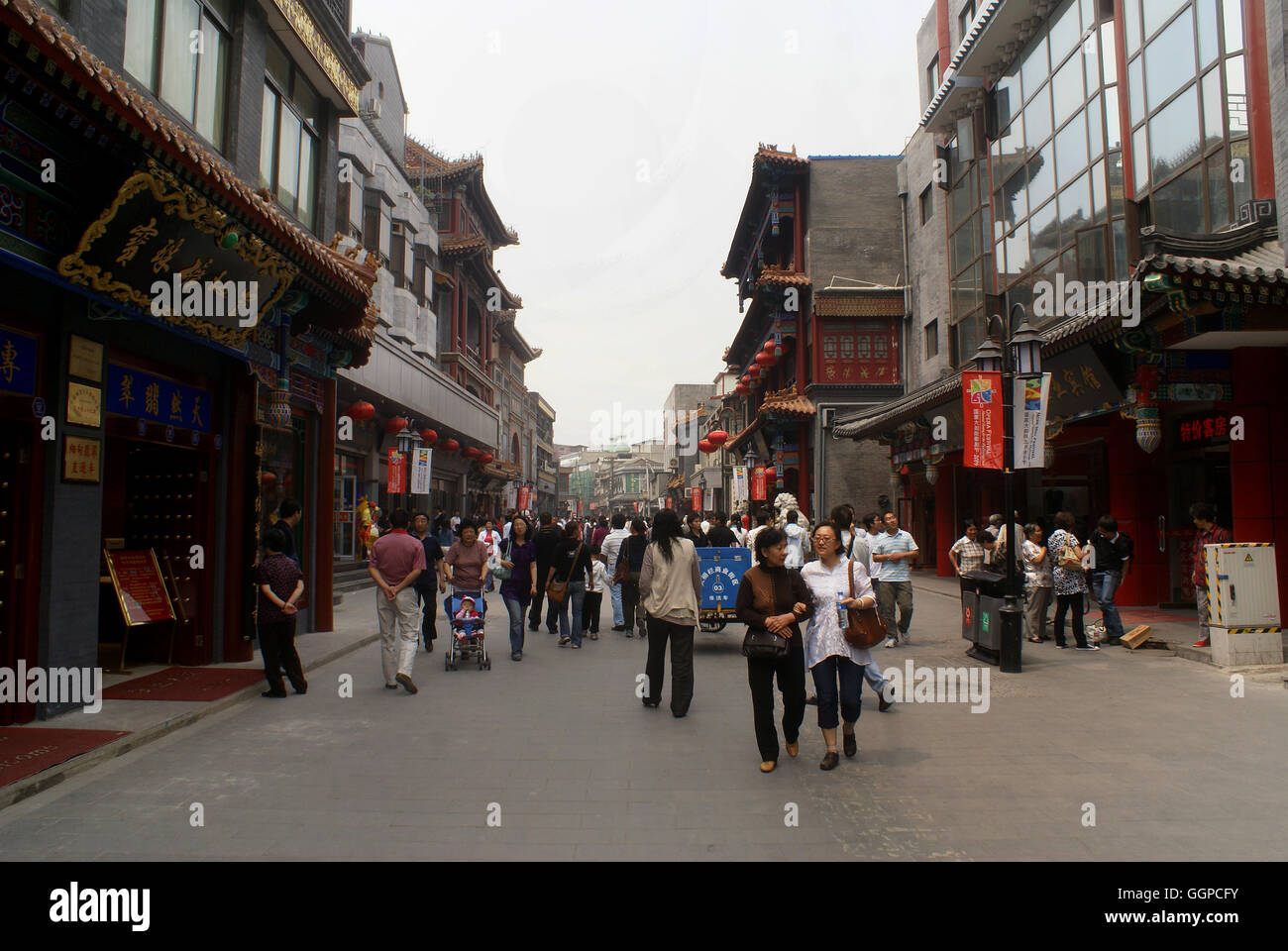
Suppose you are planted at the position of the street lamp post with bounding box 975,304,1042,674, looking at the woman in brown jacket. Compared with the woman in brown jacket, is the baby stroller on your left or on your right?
right

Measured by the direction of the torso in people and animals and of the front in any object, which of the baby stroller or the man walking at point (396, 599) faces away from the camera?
the man walking

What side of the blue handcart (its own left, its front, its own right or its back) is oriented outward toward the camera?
back

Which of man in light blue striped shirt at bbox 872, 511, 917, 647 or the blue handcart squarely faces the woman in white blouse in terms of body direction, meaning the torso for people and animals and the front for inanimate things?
the man in light blue striped shirt

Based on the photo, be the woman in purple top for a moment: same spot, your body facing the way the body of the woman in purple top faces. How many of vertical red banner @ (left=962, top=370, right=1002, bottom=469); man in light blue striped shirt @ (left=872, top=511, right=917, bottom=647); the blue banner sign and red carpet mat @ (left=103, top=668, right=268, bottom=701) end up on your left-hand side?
2

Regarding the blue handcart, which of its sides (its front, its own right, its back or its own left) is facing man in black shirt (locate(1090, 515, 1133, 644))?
right

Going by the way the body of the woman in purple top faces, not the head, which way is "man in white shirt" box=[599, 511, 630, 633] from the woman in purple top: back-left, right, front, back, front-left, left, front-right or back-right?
back-left

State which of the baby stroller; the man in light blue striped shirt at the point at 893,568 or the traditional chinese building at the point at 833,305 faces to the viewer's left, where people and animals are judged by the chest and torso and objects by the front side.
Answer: the traditional chinese building

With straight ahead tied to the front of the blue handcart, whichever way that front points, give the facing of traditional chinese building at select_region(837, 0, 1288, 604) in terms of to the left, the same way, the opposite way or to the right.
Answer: to the left

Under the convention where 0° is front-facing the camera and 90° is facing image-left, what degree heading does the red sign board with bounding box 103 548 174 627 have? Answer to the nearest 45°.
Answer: approximately 315°

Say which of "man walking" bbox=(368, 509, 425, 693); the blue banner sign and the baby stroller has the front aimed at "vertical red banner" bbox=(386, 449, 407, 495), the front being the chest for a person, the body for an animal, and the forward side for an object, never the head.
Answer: the man walking

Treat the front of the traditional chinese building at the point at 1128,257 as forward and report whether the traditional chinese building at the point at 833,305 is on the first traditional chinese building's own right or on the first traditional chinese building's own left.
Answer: on the first traditional chinese building's own right
